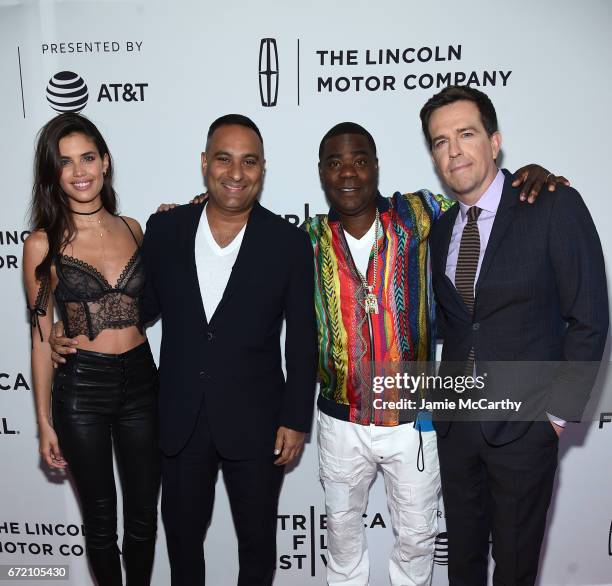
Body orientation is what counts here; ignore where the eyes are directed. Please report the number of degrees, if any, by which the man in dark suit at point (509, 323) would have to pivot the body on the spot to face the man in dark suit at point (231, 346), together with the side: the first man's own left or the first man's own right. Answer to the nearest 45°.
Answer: approximately 45° to the first man's own right

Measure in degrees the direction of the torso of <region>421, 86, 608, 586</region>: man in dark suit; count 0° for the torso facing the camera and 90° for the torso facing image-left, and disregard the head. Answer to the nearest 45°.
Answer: approximately 45°
